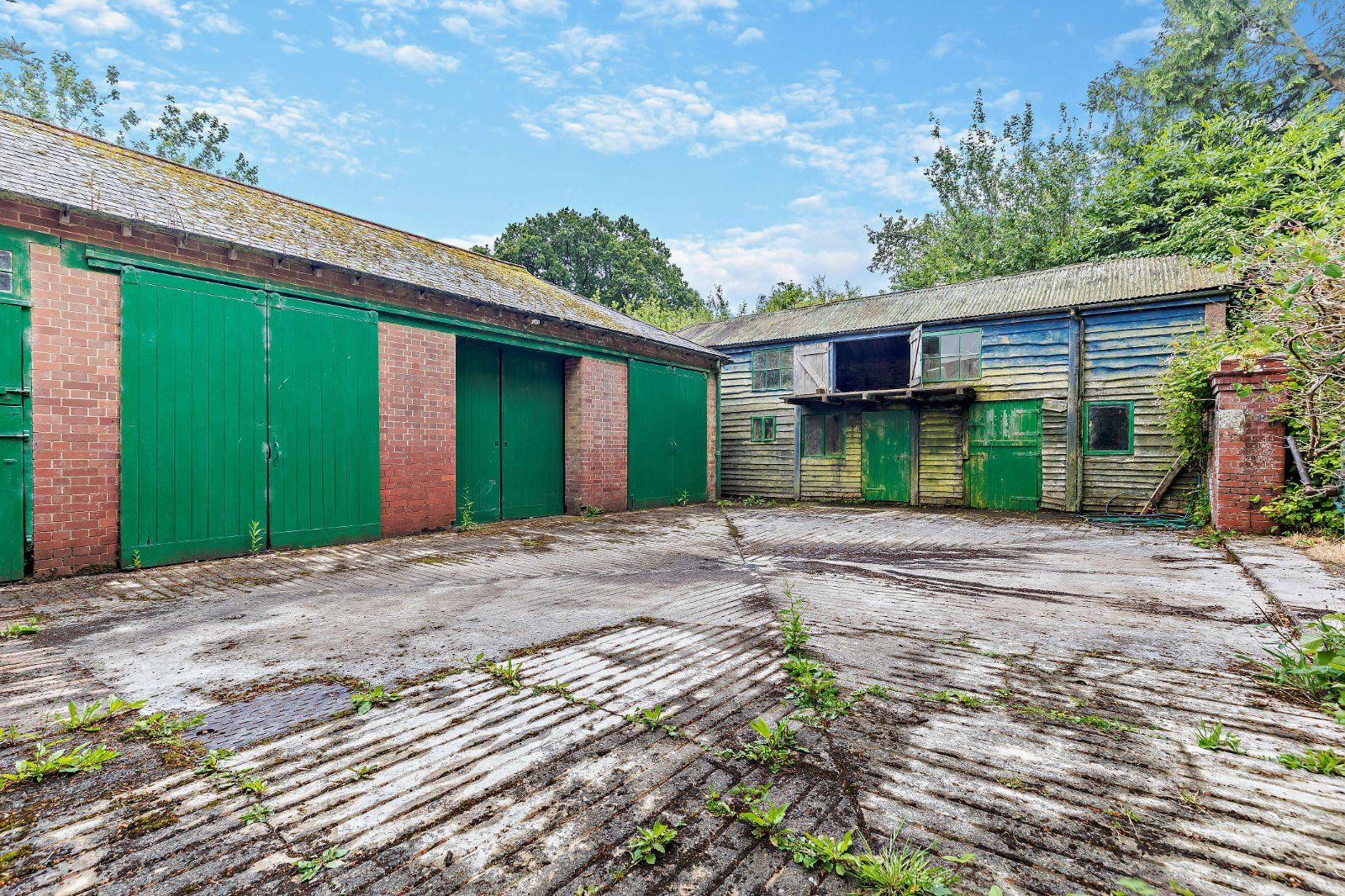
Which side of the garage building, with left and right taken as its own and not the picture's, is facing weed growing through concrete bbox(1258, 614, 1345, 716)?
front

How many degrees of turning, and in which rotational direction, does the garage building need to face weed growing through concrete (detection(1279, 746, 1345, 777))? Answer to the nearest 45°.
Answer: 0° — it already faces it

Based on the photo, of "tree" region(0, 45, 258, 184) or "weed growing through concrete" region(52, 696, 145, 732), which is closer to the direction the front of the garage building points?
the weed growing through concrete

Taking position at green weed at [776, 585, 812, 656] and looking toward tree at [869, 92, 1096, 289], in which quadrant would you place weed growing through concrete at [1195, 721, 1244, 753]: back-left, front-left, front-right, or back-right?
back-right

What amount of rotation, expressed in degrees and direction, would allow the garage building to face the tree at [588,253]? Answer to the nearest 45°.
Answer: approximately 90° to its left

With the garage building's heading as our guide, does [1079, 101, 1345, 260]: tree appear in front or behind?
in front

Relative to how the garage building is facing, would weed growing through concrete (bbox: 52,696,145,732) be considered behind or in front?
in front

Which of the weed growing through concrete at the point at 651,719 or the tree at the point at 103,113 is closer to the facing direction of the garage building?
the weed growing through concrete

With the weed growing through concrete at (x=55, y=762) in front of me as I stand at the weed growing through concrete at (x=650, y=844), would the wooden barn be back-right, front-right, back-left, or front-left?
back-right

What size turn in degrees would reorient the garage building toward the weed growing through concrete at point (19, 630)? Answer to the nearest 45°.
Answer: approximately 45° to its right

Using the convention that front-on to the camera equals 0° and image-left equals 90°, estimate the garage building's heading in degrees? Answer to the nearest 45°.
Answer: approximately 315°

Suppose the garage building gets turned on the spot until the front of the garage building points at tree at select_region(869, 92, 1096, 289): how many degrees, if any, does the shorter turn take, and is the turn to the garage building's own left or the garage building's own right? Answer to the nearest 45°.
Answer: approximately 45° to the garage building's own left

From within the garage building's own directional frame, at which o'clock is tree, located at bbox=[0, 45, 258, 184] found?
The tree is roughly at 7 o'clock from the garage building.

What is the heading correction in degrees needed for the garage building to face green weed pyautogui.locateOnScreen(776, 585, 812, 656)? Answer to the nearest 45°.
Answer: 0° — it already faces it

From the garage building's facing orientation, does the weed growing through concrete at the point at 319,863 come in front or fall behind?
in front
